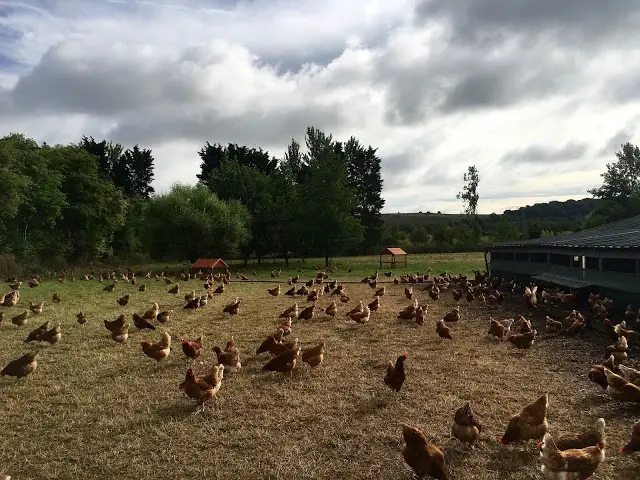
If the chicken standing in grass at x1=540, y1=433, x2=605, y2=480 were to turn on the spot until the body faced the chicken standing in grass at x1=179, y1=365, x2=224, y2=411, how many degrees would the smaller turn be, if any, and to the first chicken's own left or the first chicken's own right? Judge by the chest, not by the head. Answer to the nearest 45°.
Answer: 0° — it already faces it

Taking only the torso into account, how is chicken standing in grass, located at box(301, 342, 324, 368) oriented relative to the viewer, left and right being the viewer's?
facing to the left of the viewer

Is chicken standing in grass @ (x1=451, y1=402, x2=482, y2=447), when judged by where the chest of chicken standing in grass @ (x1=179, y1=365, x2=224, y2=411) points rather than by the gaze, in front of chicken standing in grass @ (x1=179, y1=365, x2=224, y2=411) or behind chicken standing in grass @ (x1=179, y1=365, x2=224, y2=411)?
behind

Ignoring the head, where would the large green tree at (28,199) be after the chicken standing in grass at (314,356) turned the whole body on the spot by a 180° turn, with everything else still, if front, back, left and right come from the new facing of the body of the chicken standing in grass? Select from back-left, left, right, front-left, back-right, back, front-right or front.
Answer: back-left

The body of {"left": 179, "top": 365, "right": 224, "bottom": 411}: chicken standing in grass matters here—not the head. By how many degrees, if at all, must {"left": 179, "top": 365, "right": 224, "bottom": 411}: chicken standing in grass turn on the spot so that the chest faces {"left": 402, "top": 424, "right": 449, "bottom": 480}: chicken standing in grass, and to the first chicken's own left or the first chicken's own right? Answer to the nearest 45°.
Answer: approximately 135° to the first chicken's own left

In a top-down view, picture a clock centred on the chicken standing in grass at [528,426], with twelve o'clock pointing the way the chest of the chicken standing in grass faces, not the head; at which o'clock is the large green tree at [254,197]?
The large green tree is roughly at 2 o'clock from the chicken standing in grass.

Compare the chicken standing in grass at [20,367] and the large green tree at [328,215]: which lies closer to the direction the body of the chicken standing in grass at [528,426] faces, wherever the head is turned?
the chicken standing in grass

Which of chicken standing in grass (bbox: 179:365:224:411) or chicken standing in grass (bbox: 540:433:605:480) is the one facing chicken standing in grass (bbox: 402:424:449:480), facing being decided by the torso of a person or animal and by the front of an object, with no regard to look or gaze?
chicken standing in grass (bbox: 540:433:605:480)

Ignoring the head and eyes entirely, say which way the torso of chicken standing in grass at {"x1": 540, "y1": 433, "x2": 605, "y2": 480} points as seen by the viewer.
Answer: to the viewer's left
